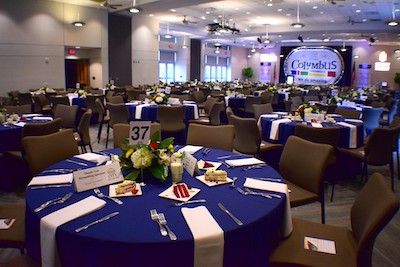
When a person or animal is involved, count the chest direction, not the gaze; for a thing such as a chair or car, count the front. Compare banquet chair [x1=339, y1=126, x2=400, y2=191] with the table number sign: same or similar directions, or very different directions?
very different directions

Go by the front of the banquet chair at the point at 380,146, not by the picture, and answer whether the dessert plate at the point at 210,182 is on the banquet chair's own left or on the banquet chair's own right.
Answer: on the banquet chair's own left

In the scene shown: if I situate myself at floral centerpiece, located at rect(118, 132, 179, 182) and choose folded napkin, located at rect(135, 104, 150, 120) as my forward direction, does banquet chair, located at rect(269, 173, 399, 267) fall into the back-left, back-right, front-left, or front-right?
back-right

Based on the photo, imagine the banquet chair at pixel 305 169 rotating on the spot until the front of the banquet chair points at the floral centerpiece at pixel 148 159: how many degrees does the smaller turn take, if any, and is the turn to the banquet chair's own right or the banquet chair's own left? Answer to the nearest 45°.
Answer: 0° — it already faces it

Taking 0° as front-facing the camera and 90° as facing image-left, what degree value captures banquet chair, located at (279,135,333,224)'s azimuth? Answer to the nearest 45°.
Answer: approximately 45°

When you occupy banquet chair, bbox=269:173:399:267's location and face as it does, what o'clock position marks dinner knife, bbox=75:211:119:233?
The dinner knife is roughly at 11 o'clock from the banquet chair.
